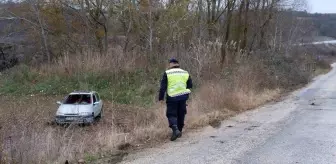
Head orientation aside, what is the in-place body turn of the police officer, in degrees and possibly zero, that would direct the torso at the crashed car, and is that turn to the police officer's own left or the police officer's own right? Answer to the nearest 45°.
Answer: approximately 45° to the police officer's own left

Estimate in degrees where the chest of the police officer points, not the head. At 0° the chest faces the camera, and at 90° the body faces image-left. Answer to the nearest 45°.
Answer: approximately 180°
